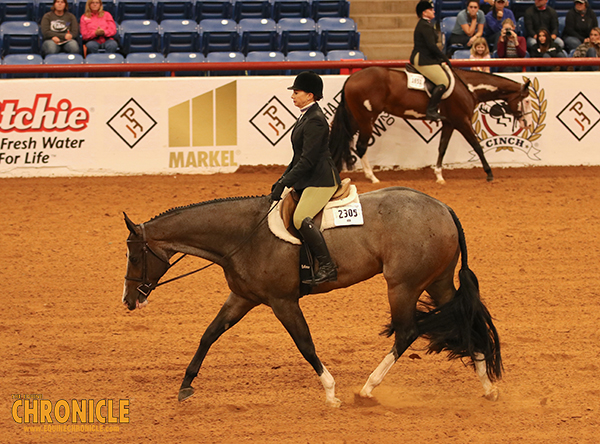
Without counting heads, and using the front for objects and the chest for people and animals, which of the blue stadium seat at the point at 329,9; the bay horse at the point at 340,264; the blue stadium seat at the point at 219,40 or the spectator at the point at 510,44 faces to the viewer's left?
the bay horse

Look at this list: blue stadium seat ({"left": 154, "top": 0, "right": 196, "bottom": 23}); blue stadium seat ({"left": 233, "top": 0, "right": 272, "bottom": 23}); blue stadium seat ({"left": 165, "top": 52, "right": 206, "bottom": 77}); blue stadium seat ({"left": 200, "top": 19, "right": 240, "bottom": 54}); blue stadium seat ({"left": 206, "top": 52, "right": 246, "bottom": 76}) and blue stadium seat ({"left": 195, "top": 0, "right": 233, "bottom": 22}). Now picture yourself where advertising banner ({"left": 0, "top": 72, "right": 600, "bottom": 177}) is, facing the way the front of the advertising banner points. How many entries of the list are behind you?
6

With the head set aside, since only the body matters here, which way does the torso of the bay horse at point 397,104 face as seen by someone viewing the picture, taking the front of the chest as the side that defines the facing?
to the viewer's right

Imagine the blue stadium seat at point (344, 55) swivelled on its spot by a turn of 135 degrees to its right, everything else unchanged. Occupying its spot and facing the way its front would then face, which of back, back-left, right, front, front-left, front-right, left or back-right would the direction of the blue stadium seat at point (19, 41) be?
front-left

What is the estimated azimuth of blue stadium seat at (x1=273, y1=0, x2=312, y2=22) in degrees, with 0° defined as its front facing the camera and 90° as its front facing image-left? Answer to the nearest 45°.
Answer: approximately 0°

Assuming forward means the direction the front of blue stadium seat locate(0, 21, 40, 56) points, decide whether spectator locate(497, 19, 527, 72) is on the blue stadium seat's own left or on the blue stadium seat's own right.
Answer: on the blue stadium seat's own left

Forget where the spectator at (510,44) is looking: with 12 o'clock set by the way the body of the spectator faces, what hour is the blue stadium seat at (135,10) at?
The blue stadium seat is roughly at 3 o'clock from the spectator.

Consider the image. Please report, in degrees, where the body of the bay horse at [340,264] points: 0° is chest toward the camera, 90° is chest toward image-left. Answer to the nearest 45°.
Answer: approximately 90°

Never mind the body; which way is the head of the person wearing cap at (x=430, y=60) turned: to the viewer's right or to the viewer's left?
to the viewer's right

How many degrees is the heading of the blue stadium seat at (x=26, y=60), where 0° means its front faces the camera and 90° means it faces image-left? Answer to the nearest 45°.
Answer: approximately 0°

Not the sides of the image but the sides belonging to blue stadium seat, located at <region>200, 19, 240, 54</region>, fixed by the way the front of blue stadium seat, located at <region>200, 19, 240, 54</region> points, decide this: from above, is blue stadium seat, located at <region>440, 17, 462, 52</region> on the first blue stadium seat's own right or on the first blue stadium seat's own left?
on the first blue stadium seat's own left

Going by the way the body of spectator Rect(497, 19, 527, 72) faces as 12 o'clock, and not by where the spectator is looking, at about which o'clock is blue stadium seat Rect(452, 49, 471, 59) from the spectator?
The blue stadium seat is roughly at 3 o'clock from the spectator.

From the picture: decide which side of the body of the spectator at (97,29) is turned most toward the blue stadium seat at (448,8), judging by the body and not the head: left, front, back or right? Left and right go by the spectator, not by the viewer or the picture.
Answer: left
